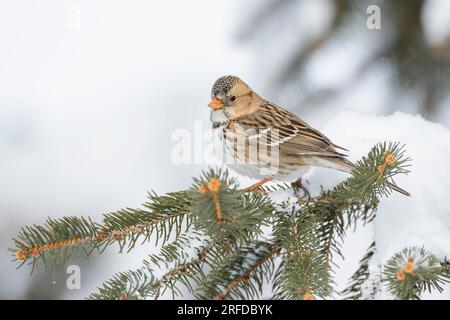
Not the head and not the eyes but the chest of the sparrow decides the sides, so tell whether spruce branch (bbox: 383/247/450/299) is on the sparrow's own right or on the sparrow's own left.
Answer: on the sparrow's own left

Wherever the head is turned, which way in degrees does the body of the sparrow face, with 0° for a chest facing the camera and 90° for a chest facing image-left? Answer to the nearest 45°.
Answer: approximately 90°
